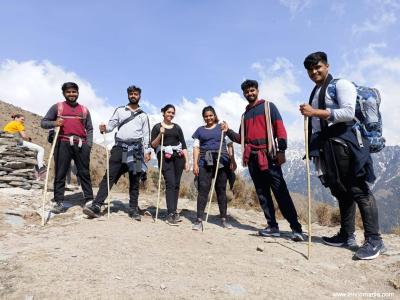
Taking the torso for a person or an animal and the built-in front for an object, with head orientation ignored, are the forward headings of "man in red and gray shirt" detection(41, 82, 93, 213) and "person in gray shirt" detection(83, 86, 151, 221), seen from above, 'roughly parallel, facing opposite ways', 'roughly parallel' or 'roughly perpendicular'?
roughly parallel

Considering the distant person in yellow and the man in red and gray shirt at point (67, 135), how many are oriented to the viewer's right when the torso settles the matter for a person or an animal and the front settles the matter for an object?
1

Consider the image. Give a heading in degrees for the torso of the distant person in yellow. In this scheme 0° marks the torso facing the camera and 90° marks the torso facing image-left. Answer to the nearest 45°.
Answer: approximately 270°

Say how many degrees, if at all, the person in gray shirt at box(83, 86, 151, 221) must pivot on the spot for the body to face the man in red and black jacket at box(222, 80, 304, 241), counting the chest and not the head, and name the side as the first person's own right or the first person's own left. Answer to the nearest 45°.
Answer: approximately 45° to the first person's own left

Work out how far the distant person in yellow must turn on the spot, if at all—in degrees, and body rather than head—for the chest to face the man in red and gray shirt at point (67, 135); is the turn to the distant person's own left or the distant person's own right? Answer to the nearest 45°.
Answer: approximately 90° to the distant person's own right

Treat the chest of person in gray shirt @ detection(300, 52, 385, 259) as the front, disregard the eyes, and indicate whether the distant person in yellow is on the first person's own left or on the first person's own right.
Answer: on the first person's own right

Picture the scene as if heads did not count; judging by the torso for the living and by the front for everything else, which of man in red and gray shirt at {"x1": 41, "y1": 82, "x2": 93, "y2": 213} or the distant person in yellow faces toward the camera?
the man in red and gray shirt

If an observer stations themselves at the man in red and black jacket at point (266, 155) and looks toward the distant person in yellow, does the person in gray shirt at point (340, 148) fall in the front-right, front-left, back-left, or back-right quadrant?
back-left

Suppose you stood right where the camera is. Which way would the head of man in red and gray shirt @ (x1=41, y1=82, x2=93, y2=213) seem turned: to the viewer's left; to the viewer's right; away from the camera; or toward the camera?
toward the camera

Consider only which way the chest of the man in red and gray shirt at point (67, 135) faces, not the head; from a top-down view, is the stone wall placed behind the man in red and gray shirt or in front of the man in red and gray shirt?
behind

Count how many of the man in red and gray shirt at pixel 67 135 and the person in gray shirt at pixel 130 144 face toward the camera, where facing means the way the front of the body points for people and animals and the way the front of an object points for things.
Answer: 2

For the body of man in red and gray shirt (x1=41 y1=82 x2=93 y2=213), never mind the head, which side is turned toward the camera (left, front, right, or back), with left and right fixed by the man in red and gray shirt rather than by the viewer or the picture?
front

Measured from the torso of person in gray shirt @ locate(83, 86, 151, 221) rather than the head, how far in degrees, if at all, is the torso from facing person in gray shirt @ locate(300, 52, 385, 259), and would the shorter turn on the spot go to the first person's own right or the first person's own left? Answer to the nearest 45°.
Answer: approximately 45° to the first person's own left

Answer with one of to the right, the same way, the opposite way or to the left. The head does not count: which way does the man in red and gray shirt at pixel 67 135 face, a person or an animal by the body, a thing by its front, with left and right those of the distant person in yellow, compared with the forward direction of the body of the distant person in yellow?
to the right

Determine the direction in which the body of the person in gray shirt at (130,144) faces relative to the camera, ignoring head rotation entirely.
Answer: toward the camera
